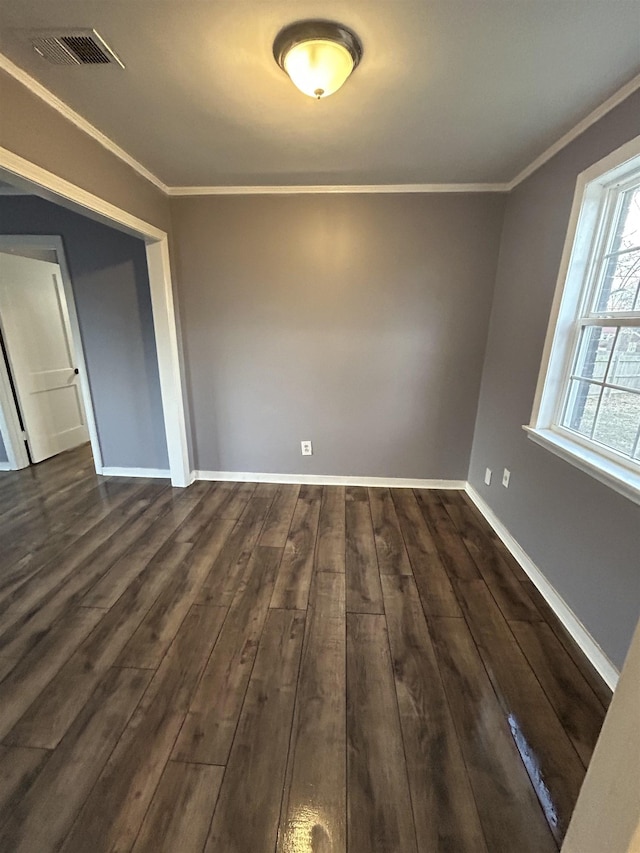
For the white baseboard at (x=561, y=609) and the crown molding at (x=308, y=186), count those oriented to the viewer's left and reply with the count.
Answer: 1

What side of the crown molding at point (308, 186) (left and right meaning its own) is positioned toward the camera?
front

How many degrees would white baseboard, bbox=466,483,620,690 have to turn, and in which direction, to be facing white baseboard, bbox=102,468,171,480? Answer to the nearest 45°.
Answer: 0° — it already faces it

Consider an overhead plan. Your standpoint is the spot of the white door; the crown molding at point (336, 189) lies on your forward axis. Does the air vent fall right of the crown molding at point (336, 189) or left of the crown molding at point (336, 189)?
right

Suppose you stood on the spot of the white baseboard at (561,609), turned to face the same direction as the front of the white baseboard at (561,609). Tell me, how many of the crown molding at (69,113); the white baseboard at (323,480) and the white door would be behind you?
0

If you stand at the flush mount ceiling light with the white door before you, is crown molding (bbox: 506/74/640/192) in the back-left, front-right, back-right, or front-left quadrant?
back-right

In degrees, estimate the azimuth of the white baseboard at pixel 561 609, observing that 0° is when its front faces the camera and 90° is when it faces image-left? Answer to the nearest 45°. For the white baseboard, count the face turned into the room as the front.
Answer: approximately 90°

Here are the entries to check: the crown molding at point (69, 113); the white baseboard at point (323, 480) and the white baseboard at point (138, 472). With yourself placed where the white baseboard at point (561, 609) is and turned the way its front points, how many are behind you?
0

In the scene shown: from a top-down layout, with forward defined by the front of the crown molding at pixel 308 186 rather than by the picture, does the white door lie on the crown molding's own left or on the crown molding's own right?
on the crown molding's own right
